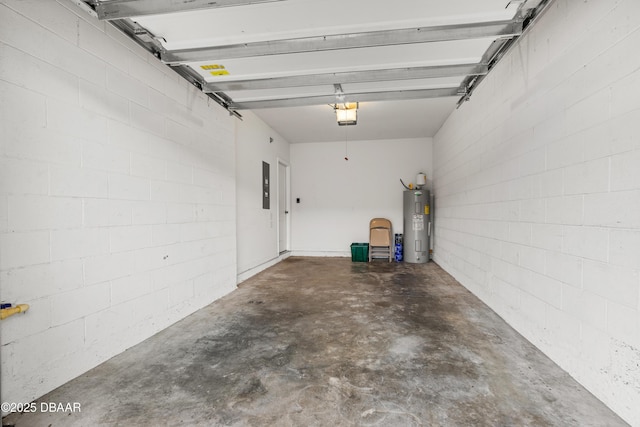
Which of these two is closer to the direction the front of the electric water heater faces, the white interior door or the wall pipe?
the wall pipe

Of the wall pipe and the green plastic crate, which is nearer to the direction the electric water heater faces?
the wall pipe

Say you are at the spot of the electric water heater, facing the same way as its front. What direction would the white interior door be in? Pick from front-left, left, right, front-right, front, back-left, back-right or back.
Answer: right

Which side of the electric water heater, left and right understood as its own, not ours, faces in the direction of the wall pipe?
front

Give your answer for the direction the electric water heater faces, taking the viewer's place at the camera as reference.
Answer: facing the viewer

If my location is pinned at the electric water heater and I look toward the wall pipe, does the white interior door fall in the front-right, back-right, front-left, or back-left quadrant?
front-right

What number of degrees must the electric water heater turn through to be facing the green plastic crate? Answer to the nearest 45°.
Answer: approximately 90° to its right

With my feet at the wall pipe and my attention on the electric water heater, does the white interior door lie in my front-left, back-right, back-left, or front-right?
front-left
